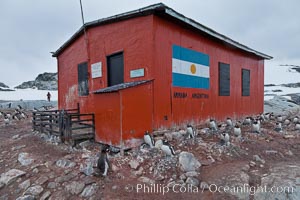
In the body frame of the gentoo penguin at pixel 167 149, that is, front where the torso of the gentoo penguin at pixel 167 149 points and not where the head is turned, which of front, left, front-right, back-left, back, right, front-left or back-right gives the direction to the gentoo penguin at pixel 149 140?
right

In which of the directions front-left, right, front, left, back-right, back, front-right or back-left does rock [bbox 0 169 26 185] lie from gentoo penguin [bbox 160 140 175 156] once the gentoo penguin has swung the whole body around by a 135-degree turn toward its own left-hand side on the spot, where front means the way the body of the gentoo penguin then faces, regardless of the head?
back

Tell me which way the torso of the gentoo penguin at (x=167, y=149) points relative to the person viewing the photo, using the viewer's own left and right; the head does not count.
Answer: facing the viewer and to the left of the viewer

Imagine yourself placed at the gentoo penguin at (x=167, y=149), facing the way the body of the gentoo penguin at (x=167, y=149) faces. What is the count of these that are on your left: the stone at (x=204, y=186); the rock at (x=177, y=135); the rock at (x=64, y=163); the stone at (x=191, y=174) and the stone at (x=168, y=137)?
2

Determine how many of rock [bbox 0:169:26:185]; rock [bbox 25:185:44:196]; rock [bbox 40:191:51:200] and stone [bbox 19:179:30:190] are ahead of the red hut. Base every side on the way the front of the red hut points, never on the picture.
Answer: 4

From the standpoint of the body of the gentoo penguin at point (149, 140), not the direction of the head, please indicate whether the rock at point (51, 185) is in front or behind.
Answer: in front

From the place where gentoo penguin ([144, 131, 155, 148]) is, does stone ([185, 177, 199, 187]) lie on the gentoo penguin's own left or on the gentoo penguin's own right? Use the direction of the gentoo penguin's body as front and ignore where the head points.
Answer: on the gentoo penguin's own left

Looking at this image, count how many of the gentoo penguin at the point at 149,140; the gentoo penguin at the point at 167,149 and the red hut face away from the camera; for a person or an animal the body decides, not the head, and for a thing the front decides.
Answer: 0

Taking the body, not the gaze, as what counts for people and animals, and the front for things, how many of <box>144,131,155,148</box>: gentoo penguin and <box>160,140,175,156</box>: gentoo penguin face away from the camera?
0

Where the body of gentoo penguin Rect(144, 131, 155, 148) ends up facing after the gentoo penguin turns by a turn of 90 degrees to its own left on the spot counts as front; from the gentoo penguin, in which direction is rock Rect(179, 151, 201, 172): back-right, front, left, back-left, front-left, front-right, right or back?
front
